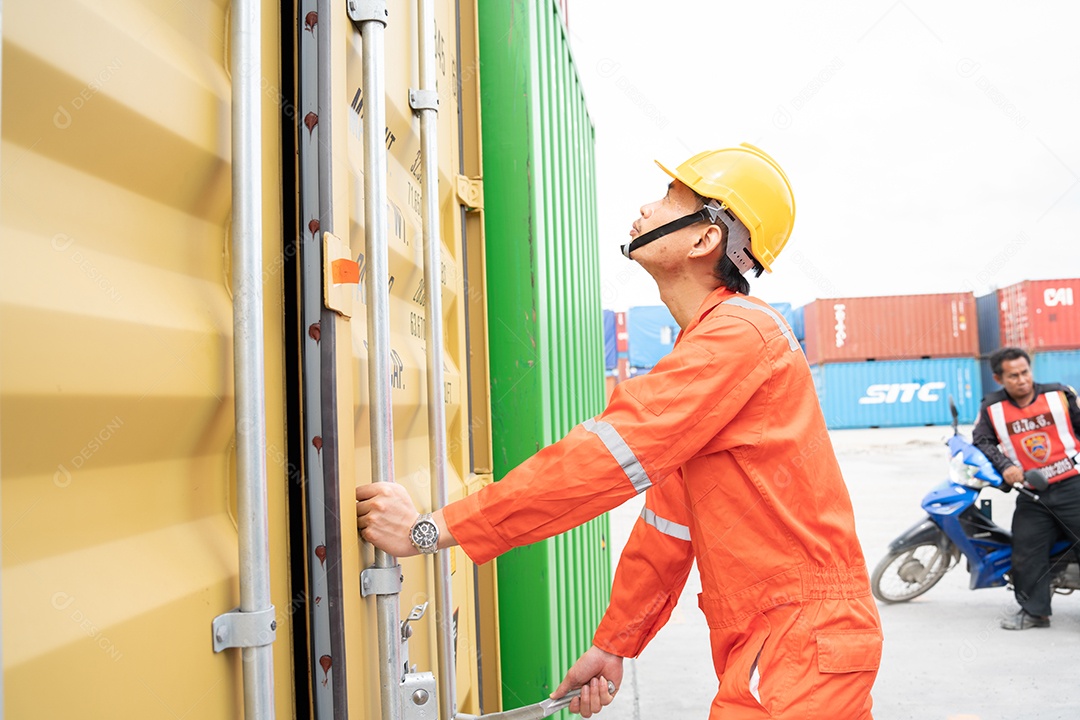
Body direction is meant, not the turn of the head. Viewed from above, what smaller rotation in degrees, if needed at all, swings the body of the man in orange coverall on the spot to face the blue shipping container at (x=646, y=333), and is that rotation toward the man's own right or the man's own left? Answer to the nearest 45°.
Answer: approximately 90° to the man's own right

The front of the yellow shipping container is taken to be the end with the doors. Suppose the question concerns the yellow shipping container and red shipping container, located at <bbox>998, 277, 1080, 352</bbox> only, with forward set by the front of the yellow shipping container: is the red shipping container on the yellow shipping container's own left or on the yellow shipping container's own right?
on the yellow shipping container's own left

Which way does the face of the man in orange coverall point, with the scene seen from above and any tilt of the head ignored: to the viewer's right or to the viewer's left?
to the viewer's left

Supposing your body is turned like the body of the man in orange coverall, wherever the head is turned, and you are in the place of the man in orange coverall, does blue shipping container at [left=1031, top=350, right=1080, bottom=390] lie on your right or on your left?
on your right

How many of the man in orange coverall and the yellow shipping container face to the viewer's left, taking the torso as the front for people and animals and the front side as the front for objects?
1

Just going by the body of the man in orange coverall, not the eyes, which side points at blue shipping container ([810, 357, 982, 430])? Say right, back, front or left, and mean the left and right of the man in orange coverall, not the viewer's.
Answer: right

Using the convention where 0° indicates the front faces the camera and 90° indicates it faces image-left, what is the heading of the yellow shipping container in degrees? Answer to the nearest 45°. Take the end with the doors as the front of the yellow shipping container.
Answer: approximately 315°

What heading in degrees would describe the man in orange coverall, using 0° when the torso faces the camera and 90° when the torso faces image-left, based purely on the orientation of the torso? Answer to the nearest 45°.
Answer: approximately 90°
